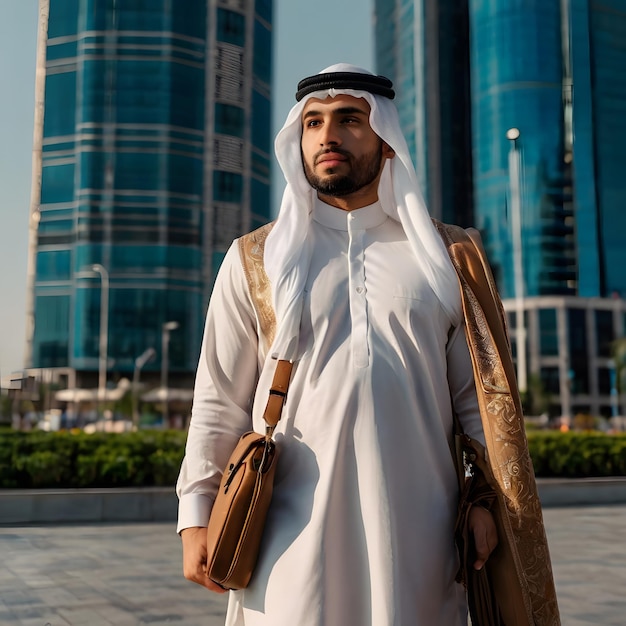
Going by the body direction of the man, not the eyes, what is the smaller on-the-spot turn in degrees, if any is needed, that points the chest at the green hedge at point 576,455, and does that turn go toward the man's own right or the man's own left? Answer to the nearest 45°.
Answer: approximately 180°

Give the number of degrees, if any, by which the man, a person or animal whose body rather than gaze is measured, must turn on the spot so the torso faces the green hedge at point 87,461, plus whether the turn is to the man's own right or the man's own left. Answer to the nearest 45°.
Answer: approximately 180°

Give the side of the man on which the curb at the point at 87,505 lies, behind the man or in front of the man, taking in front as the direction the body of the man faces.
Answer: behind

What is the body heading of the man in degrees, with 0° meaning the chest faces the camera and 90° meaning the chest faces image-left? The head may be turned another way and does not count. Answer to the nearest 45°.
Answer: approximately 0°
